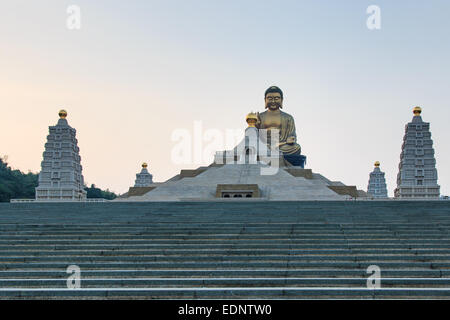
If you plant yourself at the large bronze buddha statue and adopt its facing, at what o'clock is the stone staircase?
The stone staircase is roughly at 12 o'clock from the large bronze buddha statue.

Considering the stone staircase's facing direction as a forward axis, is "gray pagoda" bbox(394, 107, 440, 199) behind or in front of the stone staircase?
behind

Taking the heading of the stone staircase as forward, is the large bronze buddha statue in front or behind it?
behind

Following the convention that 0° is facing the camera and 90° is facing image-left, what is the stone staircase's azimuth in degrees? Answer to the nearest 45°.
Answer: approximately 0°

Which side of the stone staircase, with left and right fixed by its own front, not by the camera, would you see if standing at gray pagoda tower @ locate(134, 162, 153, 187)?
back

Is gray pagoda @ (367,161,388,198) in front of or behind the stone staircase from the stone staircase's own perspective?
behind
